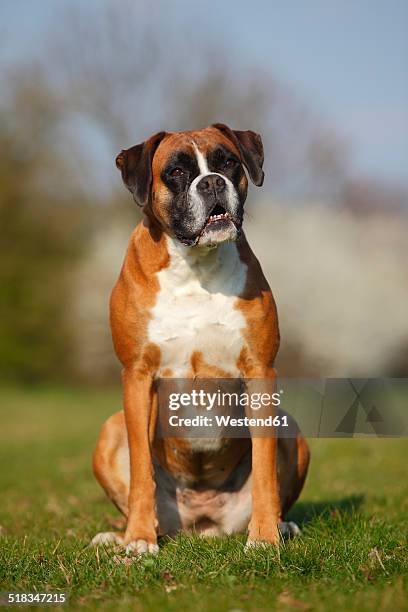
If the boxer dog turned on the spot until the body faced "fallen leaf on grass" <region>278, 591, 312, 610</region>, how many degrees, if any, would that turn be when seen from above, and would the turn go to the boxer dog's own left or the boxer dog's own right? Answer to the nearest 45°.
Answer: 0° — it already faces it

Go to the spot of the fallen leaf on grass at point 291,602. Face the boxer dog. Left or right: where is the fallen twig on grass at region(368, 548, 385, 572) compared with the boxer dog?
right

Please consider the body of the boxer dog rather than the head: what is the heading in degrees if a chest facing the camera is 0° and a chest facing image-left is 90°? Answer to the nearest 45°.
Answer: approximately 0°
